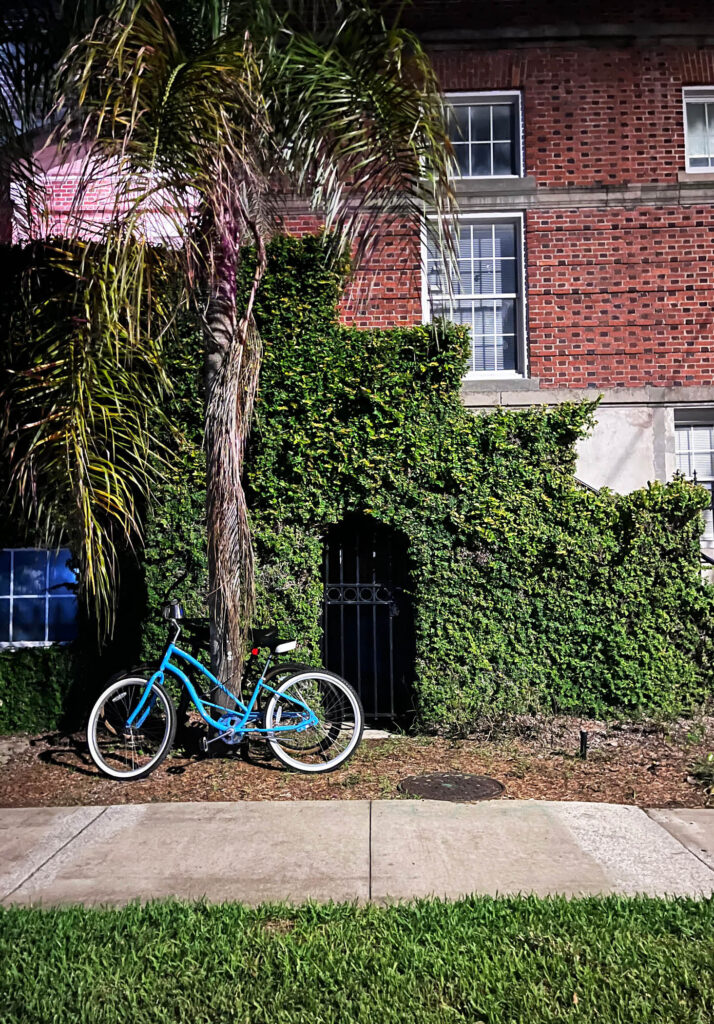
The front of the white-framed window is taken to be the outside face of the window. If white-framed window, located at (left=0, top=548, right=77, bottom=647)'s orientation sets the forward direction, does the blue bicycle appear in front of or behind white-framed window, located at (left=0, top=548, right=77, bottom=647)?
in front

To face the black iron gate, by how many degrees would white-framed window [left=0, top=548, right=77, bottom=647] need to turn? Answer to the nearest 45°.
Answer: approximately 45° to its left

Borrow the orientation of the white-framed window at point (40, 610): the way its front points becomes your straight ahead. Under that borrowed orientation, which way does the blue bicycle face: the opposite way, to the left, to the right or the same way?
to the right

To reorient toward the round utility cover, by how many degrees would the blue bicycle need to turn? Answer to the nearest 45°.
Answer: approximately 135° to its left

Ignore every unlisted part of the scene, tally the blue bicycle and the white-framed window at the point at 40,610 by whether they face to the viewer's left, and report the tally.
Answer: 1

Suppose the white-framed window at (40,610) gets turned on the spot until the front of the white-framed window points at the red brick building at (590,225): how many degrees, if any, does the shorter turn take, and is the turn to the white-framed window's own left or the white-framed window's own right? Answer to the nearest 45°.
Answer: approximately 90° to the white-framed window's own left

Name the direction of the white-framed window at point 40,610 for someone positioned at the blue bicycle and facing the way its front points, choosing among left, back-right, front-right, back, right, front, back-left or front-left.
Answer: front-right

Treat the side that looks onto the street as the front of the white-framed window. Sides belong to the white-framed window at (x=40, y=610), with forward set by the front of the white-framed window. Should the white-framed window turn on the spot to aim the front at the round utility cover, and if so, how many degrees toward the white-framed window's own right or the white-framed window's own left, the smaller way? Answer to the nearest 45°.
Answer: approximately 45° to the white-framed window's own left

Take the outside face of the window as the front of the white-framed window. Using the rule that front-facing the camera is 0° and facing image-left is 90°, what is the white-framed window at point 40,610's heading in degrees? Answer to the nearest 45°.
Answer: approximately 0°

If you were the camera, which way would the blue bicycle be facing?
facing to the left of the viewer
